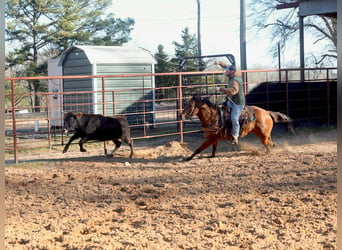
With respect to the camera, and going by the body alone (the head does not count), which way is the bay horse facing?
to the viewer's left

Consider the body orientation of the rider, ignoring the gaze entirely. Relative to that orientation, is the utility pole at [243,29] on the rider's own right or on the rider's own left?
on the rider's own right

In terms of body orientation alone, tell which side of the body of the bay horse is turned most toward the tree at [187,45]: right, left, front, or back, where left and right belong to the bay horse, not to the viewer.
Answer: right

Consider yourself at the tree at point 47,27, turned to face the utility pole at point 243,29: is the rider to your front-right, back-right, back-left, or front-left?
front-right

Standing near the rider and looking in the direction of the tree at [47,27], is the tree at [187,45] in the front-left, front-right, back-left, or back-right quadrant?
front-right

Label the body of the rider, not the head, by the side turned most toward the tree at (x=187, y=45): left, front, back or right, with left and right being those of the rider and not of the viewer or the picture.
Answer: right

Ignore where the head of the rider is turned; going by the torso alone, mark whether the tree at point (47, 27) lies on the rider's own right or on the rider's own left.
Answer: on the rider's own right

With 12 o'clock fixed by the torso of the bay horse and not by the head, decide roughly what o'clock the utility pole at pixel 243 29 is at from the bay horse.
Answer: The utility pole is roughly at 3 o'clock from the bay horse.

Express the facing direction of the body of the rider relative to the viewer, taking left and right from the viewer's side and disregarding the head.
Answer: facing to the left of the viewer
